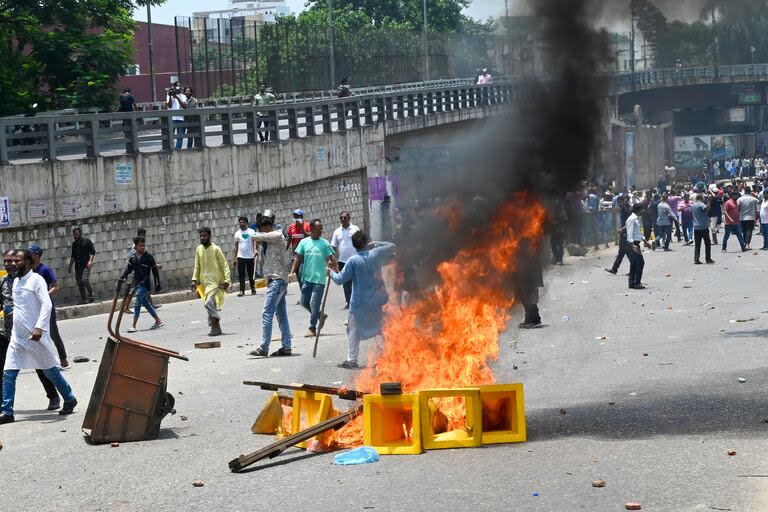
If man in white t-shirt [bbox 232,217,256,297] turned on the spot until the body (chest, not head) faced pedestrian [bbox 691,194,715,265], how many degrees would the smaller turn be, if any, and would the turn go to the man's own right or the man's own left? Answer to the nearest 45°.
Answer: approximately 90° to the man's own left

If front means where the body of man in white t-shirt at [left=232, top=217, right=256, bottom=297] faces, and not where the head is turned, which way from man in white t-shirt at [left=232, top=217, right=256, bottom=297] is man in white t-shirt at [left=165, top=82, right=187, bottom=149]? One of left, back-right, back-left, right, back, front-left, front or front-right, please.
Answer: back

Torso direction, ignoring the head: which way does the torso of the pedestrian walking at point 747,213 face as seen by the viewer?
away from the camera

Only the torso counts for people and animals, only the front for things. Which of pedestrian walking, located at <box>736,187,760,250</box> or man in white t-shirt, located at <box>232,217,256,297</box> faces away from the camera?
the pedestrian walking

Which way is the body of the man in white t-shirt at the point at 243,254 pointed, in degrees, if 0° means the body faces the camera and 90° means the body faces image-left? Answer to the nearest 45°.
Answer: approximately 0°

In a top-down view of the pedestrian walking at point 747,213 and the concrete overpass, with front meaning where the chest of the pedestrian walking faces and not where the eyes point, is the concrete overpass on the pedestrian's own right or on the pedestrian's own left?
on the pedestrian's own left
